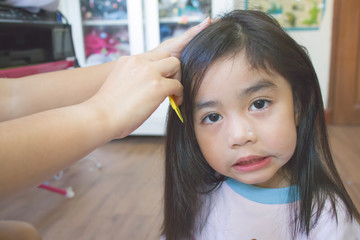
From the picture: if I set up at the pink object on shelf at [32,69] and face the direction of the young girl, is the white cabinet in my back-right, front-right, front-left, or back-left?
back-left

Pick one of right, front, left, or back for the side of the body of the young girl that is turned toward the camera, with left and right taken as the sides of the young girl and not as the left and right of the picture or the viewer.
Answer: front

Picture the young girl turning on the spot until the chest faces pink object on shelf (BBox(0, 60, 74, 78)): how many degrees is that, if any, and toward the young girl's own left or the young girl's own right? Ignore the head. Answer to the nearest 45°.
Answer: approximately 135° to the young girl's own right

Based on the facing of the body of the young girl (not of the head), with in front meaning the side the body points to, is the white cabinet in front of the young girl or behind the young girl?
behind

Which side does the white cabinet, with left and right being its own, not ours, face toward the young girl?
front

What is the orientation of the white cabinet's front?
toward the camera

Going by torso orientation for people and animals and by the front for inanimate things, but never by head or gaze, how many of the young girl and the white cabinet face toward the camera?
2

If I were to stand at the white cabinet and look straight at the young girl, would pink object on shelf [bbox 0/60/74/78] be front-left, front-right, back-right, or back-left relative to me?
front-right
